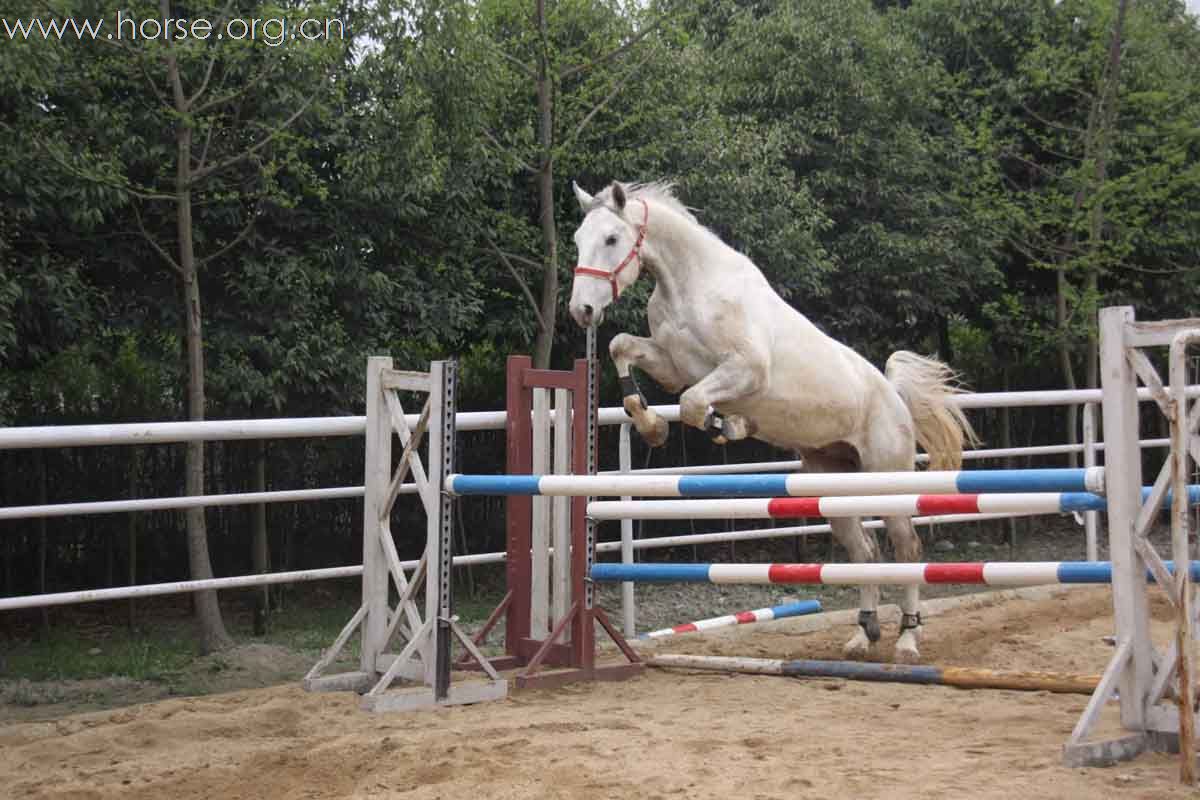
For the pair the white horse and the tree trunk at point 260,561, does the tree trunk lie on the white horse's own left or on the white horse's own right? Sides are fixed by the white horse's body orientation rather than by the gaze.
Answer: on the white horse's own right

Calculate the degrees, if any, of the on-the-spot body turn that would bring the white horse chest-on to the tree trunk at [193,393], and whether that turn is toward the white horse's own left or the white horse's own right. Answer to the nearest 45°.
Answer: approximately 45° to the white horse's own right

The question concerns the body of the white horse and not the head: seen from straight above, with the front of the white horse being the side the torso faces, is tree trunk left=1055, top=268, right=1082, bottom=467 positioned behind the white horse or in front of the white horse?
behind

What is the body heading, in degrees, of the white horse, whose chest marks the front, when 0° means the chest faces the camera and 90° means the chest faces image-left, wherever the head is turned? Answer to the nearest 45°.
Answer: approximately 45°

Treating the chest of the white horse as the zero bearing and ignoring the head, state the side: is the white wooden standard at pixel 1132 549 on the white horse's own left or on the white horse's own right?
on the white horse's own left
